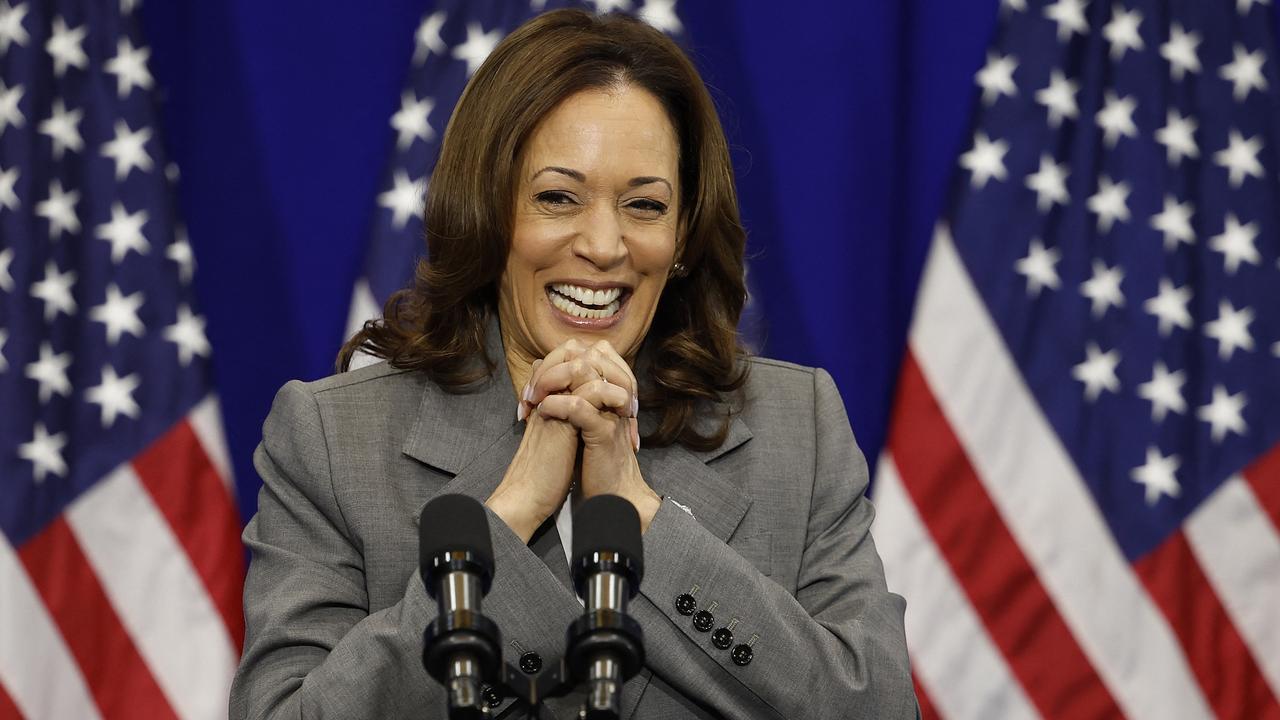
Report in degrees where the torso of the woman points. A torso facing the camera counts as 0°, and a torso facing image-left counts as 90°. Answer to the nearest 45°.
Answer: approximately 0°

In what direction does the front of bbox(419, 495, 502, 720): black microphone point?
away from the camera

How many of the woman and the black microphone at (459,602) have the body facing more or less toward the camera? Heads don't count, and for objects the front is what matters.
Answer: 1

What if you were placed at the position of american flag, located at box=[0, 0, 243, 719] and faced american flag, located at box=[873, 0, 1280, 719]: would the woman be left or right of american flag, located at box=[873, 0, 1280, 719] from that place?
right

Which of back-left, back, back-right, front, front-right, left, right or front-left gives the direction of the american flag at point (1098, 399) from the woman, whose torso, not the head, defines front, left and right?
back-left

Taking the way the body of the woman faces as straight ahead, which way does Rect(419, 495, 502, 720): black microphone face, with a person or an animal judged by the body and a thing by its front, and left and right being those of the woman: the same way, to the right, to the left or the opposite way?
the opposite way

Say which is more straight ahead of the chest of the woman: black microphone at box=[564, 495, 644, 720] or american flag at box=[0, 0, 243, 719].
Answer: the black microphone

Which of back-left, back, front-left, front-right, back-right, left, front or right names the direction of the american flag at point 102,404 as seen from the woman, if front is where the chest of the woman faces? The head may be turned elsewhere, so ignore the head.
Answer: back-right

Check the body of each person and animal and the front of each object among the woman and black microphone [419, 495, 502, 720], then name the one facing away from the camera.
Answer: the black microphone

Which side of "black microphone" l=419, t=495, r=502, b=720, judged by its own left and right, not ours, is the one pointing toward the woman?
front
